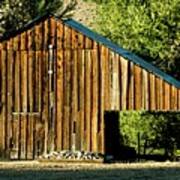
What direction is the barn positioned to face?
toward the camera
